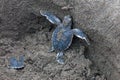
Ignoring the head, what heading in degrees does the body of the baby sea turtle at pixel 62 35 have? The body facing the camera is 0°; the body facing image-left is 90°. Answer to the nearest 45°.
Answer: approximately 180°
